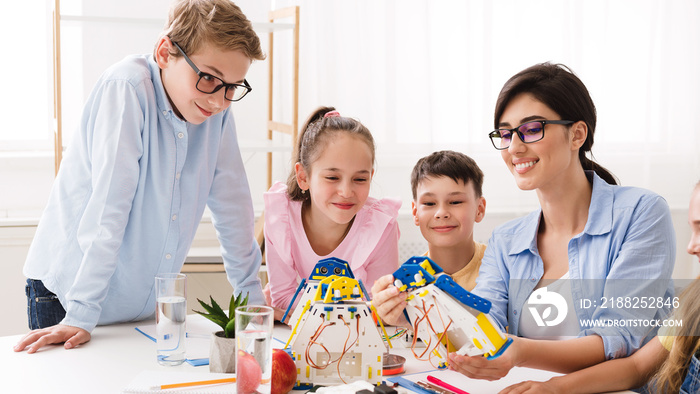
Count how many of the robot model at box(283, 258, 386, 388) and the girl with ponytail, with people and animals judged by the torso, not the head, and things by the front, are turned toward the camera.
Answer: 2

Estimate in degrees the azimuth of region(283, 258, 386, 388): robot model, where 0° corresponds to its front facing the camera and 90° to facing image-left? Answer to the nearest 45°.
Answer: approximately 0°

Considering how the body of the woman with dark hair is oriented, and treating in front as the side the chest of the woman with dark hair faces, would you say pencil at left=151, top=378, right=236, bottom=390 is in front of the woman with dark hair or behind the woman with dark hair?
in front

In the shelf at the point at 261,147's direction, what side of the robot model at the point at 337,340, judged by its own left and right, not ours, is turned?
back

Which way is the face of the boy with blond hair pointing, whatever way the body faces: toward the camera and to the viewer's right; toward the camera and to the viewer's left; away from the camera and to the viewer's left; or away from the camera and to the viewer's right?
toward the camera and to the viewer's right

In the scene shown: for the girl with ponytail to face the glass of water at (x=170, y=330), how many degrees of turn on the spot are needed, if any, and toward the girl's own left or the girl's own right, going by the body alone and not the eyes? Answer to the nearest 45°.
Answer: approximately 45° to the girl's own right

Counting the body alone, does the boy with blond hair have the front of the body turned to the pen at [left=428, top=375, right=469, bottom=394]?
yes

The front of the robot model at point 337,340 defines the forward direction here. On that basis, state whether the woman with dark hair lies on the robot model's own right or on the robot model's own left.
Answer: on the robot model's own left
